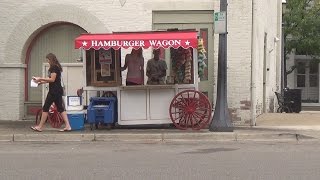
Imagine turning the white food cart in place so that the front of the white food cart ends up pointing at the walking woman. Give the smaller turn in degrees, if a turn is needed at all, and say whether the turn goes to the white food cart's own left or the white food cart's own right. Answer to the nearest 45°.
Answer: approximately 90° to the white food cart's own right

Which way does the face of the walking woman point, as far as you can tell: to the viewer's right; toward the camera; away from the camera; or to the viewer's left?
to the viewer's left

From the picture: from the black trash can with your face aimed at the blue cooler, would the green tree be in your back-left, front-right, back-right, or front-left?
back-right

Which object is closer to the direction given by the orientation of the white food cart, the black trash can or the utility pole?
the utility pole

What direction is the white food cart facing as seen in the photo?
toward the camera

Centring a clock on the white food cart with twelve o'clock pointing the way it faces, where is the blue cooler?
The blue cooler is roughly at 3 o'clock from the white food cart.

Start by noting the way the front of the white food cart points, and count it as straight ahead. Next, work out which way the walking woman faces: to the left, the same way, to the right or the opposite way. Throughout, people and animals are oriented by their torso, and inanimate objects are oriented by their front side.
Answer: to the right

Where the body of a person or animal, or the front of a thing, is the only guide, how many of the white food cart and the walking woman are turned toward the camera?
1

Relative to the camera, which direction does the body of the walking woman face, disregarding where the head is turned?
to the viewer's left

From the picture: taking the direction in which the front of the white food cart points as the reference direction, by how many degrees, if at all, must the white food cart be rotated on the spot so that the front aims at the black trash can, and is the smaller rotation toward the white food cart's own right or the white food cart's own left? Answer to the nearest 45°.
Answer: approximately 135° to the white food cart's own left
